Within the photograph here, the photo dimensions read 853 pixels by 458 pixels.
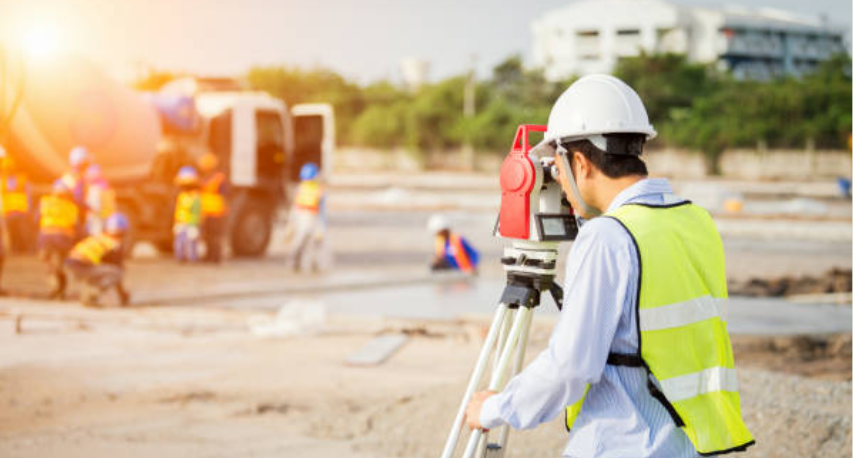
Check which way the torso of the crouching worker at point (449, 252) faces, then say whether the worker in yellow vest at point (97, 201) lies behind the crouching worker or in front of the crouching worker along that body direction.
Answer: in front

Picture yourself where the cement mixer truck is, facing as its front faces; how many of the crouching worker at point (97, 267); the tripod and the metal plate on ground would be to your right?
3

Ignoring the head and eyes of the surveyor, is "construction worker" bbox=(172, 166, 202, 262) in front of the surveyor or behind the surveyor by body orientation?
in front

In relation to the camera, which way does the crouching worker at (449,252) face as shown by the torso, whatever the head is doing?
to the viewer's left

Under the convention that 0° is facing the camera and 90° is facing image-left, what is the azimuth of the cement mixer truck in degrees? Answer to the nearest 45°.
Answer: approximately 270°

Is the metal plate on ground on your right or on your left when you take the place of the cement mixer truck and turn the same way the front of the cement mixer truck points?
on your right

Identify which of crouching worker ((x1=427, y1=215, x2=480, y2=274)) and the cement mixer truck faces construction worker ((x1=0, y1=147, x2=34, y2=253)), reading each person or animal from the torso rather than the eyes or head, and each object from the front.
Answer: the crouching worker

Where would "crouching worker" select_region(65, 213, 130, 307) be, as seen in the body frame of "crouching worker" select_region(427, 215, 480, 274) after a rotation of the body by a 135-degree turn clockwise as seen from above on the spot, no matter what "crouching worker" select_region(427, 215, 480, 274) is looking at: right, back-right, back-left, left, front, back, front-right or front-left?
back

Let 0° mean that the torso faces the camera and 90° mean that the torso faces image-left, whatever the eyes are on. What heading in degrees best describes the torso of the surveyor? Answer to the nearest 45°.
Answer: approximately 135°

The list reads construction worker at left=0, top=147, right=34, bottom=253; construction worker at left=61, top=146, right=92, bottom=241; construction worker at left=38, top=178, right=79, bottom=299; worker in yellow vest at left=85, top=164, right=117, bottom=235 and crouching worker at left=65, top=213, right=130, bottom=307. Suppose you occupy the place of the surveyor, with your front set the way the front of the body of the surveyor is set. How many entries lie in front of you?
5

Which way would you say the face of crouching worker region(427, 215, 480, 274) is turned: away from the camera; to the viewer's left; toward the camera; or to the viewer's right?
to the viewer's left

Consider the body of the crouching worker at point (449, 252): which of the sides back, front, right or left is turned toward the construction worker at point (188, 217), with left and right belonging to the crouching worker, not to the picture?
front

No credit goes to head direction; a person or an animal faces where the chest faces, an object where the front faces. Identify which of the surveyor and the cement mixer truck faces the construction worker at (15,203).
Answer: the surveyor

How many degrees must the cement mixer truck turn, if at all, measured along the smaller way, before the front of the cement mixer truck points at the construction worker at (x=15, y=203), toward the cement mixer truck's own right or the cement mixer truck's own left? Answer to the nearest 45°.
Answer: approximately 135° to the cement mixer truck's own right
